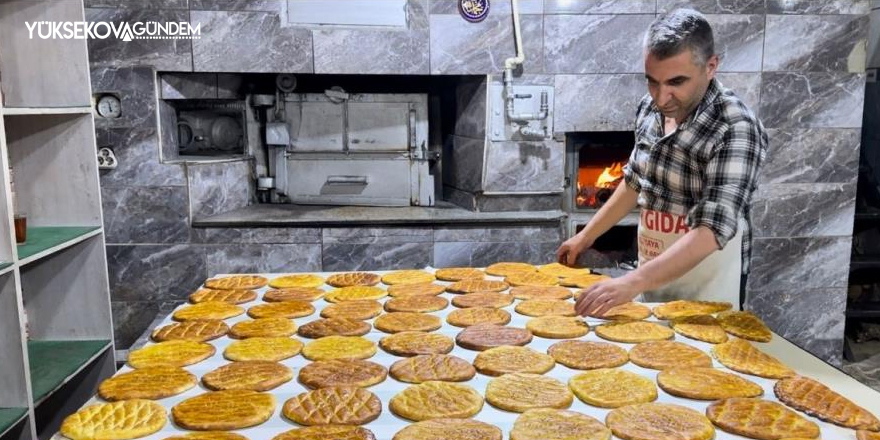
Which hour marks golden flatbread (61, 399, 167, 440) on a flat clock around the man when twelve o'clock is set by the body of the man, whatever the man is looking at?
The golden flatbread is roughly at 12 o'clock from the man.

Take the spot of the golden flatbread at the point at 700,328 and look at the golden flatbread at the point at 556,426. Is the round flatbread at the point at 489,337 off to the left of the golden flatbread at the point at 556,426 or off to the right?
right

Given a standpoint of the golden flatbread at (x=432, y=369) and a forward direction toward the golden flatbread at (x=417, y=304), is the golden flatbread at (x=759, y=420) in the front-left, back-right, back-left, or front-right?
back-right

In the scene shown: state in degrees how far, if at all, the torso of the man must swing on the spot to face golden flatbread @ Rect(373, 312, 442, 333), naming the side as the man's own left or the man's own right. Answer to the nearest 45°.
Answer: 0° — they already face it

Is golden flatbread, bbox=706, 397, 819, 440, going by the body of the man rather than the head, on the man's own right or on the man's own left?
on the man's own left

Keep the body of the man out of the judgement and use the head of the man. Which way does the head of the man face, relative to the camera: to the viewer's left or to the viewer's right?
to the viewer's left

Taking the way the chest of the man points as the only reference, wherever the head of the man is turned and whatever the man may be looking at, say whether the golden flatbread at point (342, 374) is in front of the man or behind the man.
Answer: in front

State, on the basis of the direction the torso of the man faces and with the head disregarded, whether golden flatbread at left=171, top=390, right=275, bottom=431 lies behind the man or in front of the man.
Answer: in front

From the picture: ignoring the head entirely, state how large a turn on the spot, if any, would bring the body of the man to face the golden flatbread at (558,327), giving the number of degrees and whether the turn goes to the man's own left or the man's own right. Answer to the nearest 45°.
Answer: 0° — they already face it

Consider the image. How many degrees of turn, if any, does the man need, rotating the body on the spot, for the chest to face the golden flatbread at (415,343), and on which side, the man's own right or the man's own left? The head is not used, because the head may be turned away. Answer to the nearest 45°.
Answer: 0° — they already face it

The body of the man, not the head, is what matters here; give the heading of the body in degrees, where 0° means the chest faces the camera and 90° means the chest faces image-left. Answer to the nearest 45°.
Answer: approximately 45°

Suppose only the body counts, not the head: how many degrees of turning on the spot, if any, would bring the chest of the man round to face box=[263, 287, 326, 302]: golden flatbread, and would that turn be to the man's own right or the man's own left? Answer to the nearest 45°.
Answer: approximately 45° to the man's own right

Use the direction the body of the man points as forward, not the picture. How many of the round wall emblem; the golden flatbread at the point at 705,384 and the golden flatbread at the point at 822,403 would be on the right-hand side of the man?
1
